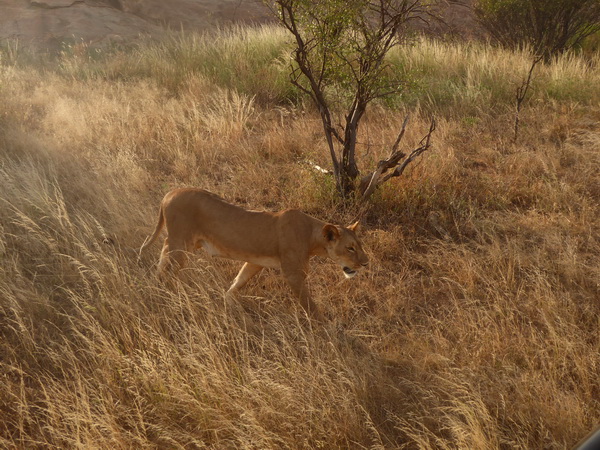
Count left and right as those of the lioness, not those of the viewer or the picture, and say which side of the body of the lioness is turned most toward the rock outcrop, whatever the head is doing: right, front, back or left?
left

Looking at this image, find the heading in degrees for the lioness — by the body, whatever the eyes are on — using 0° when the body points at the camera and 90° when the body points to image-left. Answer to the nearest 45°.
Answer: approximately 270°
